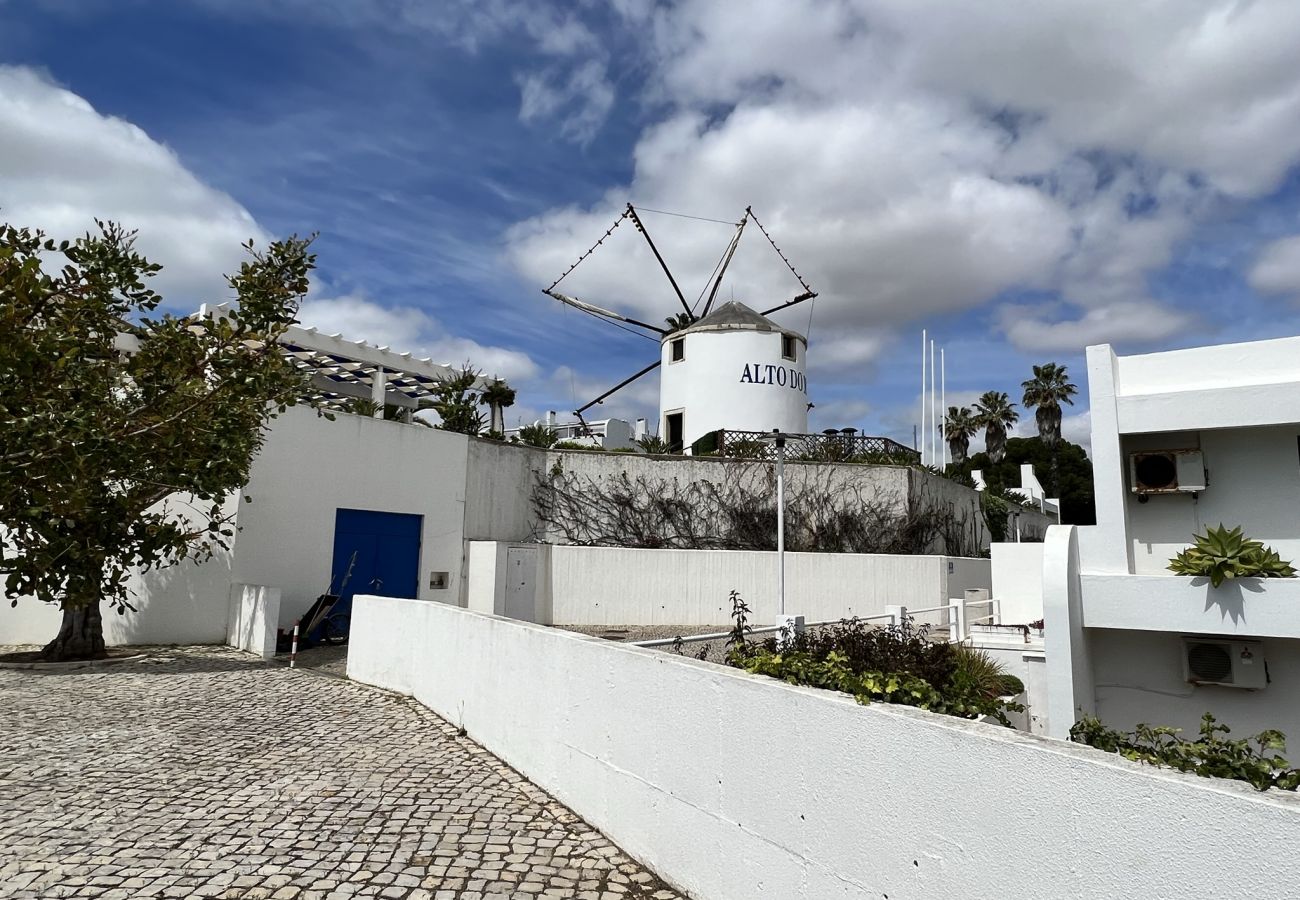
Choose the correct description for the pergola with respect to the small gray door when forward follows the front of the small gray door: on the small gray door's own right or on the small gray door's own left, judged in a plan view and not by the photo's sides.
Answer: on the small gray door's own right

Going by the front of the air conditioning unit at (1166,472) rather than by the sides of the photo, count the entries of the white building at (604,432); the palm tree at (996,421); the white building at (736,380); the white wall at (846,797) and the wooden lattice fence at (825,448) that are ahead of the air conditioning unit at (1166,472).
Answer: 1

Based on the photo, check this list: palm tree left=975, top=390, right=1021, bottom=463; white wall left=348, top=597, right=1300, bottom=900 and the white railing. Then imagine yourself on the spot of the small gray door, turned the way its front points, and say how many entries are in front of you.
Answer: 2

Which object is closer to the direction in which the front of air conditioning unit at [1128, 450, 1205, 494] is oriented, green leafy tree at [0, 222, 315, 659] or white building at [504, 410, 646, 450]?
the green leafy tree

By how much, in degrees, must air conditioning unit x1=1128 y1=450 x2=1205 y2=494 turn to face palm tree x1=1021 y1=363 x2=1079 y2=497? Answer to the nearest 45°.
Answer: approximately 180°

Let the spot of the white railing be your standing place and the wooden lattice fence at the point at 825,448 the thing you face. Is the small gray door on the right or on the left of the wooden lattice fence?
left

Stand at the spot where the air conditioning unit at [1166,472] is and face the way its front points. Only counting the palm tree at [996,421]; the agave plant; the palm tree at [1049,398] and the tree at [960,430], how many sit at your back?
3

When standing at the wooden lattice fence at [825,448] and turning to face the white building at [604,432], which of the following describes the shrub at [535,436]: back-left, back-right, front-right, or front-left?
front-left

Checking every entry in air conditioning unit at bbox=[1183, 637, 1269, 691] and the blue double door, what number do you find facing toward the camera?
2

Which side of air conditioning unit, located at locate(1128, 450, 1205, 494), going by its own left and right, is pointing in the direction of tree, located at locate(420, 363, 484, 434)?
right

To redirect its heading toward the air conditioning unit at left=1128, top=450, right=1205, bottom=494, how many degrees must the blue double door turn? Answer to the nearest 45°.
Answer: approximately 45° to its left

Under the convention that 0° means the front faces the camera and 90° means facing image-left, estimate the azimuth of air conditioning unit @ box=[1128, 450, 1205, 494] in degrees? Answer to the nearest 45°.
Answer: approximately 0°

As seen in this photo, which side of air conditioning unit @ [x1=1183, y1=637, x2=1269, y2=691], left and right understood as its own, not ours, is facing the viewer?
front

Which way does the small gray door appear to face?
toward the camera

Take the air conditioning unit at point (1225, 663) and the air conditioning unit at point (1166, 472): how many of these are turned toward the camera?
2

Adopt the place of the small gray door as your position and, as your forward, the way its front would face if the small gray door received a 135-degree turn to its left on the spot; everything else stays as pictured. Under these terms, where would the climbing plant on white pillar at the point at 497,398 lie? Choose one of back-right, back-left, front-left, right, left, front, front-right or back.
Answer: front-left
